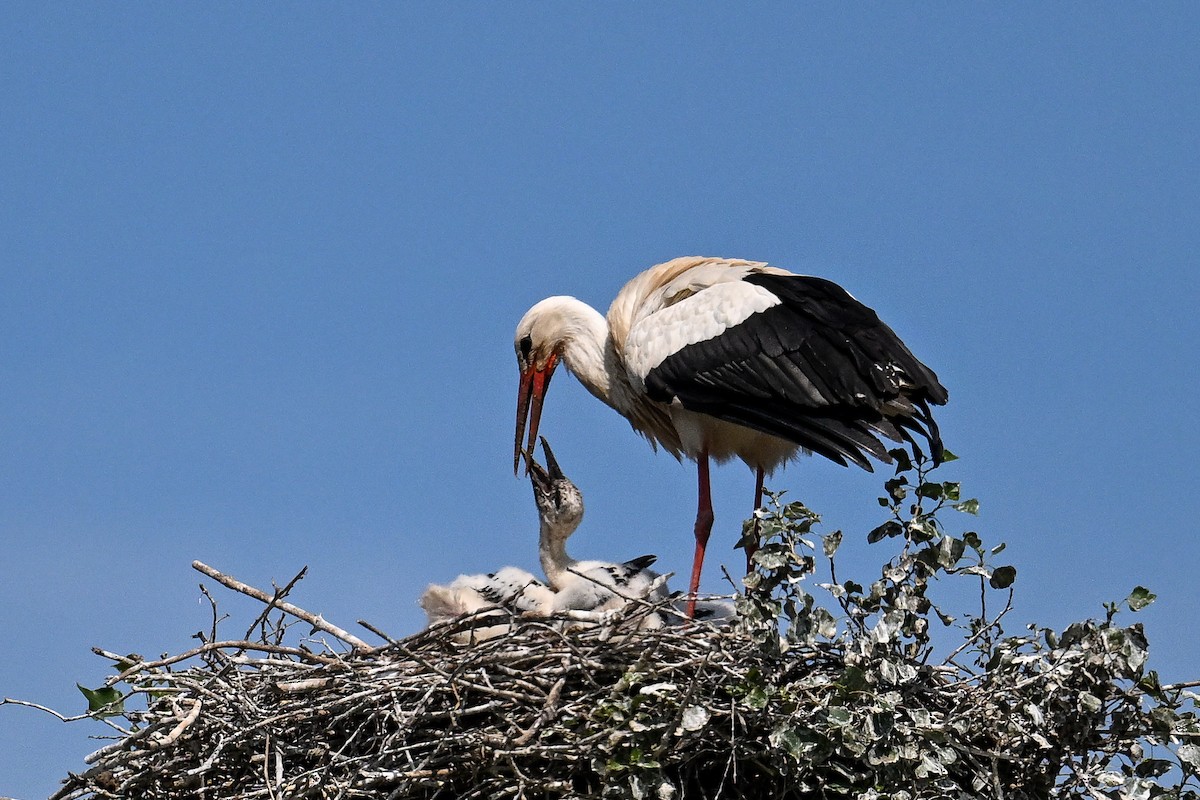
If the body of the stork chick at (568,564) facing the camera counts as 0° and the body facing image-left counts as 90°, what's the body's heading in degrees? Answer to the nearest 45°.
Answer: approximately 90°

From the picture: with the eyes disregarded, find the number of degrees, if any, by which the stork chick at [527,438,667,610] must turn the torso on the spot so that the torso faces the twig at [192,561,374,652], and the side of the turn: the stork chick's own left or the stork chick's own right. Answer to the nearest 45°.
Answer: approximately 45° to the stork chick's own left

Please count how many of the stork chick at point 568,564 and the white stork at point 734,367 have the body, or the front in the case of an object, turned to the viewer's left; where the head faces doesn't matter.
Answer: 2

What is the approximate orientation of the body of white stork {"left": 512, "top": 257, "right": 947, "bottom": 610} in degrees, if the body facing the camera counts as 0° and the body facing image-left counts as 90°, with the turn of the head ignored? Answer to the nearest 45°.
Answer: approximately 90°
